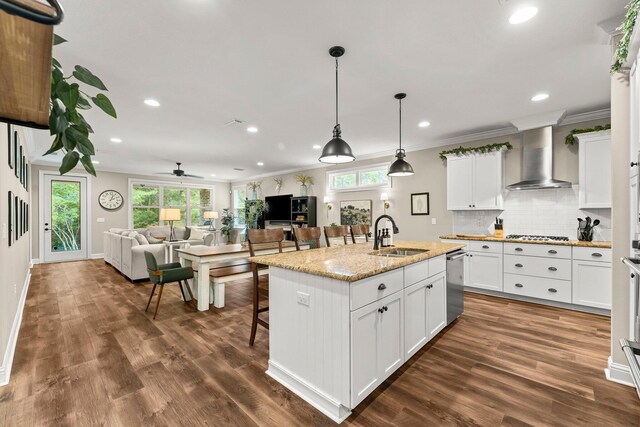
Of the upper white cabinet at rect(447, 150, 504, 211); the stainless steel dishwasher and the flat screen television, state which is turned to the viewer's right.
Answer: the stainless steel dishwasher

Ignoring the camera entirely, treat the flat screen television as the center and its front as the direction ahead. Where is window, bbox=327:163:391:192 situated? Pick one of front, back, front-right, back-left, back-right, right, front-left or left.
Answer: left

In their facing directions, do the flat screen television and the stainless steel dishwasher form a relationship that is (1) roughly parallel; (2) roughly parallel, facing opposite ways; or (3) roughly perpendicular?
roughly perpendicular

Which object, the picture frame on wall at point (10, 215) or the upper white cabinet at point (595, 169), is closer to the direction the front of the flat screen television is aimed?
the picture frame on wall

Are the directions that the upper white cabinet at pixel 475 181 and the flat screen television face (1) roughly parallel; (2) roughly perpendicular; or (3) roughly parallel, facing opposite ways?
roughly parallel

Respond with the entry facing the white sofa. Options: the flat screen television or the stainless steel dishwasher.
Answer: the flat screen television

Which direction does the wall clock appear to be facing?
toward the camera

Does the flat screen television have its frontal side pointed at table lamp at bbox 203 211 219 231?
no

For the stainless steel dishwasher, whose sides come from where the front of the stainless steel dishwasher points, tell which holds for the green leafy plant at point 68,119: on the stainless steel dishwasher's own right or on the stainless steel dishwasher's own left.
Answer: on the stainless steel dishwasher's own right

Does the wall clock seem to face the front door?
no

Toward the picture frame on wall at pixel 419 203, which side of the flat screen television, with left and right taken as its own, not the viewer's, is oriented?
left

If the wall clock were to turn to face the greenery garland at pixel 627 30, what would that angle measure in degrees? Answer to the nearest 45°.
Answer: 0° — it already faces it

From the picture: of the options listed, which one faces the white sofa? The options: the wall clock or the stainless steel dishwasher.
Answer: the wall clock

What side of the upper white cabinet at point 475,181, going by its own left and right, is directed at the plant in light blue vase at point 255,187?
right

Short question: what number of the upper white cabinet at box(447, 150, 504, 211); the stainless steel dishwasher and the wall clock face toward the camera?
2

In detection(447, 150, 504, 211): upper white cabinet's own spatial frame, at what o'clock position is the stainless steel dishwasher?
The stainless steel dishwasher is roughly at 12 o'clock from the upper white cabinet.

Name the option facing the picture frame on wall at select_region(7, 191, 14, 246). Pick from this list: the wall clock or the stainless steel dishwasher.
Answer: the wall clock

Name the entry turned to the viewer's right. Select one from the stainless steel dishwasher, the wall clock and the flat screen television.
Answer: the stainless steel dishwasher

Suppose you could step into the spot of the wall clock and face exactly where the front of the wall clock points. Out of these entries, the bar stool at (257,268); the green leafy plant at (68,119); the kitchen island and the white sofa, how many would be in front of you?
4

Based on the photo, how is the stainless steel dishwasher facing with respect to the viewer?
to the viewer's right

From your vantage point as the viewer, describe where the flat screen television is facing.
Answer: facing the viewer and to the left of the viewer
